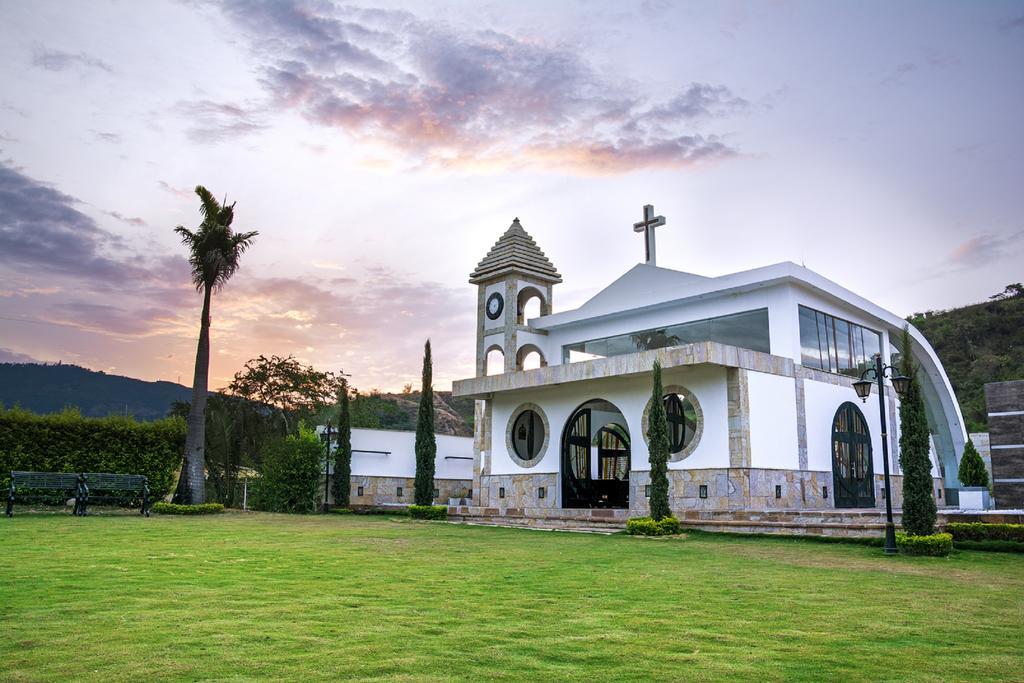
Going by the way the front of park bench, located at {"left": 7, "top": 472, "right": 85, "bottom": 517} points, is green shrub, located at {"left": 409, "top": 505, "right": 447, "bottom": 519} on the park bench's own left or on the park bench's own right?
on the park bench's own left

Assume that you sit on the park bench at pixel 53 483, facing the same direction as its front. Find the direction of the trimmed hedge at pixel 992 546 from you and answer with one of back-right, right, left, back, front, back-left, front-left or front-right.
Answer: front-left

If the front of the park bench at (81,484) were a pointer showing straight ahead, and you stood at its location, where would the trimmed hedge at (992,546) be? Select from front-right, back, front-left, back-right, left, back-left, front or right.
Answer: front-left

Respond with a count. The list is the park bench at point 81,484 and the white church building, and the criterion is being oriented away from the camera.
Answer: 0

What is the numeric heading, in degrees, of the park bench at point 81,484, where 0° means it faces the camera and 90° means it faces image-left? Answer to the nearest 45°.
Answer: approximately 0°

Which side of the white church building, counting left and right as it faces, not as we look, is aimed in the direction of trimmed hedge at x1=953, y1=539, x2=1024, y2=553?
left

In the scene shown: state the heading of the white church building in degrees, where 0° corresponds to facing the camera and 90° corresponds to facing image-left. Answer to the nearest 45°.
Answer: approximately 45°

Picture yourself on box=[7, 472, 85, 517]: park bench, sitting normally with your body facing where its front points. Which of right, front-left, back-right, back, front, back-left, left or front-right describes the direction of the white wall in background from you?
back-left

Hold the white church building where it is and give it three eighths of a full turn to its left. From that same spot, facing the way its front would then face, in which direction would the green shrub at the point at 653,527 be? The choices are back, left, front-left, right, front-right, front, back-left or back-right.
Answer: right

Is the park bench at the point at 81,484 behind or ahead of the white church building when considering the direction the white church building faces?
ahead

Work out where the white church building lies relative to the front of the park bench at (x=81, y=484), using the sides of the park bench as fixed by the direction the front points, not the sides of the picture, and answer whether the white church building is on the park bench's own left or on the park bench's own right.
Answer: on the park bench's own left

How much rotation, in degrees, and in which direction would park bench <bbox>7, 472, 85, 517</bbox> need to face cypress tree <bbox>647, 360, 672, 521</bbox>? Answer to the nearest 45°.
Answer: approximately 45° to its left

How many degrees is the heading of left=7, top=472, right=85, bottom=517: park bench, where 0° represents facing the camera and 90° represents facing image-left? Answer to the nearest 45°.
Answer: approximately 0°

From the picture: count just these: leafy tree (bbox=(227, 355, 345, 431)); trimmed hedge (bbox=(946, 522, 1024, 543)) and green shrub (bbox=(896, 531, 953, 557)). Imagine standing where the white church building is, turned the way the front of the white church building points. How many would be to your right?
1
